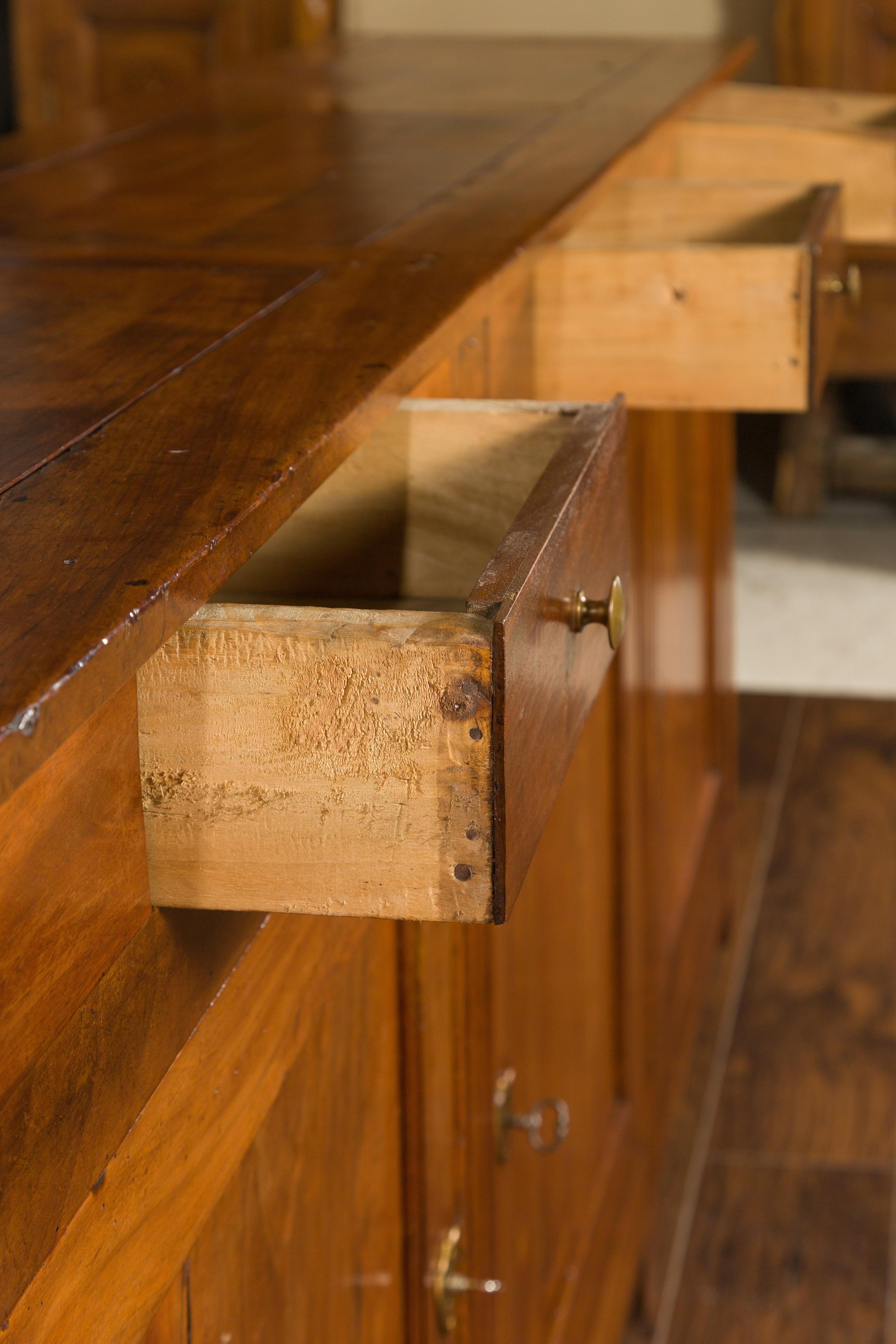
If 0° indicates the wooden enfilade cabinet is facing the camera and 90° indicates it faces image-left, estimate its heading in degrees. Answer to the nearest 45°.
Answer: approximately 270°
